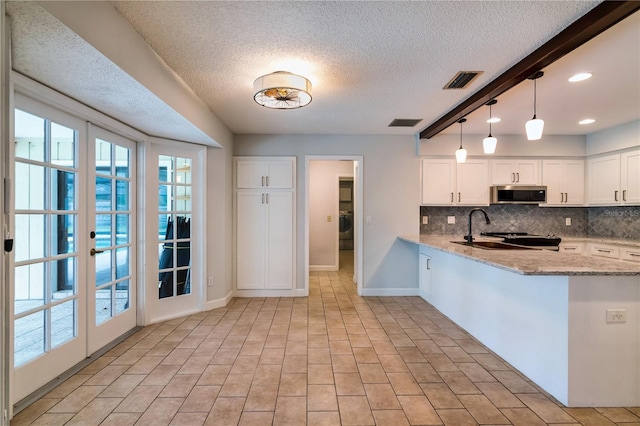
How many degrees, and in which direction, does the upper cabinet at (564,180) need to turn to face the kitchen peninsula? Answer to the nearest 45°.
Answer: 0° — it already faces it

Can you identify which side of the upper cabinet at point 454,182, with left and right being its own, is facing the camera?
front

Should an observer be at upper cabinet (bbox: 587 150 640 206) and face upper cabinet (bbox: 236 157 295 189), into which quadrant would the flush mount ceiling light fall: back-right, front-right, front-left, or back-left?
front-left

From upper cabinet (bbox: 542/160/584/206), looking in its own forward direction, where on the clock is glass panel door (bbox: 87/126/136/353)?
The glass panel door is roughly at 1 o'clock from the upper cabinet.

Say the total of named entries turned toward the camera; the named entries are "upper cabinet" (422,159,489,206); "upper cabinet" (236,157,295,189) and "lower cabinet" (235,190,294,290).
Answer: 3

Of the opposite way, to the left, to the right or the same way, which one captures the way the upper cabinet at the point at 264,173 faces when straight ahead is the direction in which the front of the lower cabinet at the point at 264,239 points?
the same way

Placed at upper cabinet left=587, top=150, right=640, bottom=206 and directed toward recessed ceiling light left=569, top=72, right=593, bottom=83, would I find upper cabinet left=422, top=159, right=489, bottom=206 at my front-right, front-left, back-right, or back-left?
front-right

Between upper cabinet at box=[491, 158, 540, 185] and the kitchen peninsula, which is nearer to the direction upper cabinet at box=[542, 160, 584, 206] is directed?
the kitchen peninsula

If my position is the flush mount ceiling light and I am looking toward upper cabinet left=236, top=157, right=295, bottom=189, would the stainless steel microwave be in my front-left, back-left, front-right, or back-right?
front-right

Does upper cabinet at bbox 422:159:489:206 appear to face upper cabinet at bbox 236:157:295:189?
no

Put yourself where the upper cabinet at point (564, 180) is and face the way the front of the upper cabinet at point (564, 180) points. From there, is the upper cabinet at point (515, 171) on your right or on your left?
on your right

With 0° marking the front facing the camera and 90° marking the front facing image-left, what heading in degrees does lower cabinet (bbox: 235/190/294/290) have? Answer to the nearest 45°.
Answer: approximately 0°

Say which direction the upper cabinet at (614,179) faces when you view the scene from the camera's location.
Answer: facing the viewer and to the left of the viewer

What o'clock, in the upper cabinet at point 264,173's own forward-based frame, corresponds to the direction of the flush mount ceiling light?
The flush mount ceiling light is roughly at 12 o'clock from the upper cabinet.

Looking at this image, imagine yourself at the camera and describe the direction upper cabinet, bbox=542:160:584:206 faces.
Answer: facing the viewer

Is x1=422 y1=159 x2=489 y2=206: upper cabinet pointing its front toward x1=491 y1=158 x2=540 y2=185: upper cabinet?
no

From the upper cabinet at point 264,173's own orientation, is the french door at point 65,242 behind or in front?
in front
